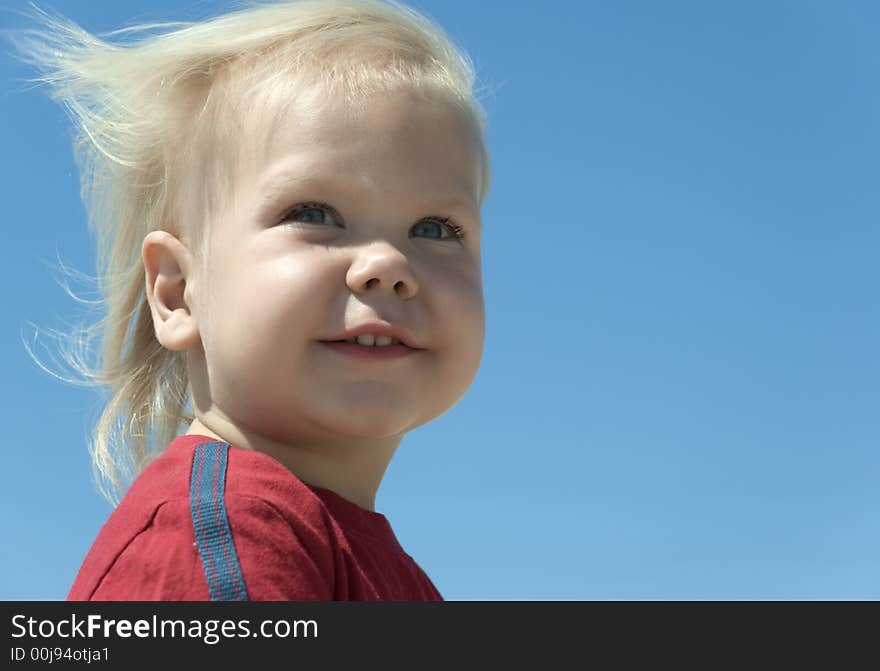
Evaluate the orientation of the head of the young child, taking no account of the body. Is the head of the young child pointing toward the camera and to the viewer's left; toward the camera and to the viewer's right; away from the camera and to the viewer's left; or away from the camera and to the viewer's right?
toward the camera and to the viewer's right

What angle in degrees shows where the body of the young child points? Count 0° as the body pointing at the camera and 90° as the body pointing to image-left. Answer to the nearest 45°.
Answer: approximately 315°
